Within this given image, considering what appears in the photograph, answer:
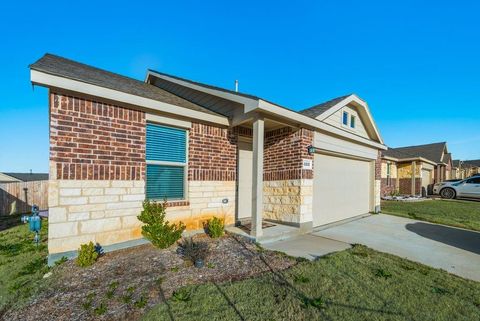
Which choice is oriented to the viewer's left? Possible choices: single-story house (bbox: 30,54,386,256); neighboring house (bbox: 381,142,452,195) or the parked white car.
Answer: the parked white car

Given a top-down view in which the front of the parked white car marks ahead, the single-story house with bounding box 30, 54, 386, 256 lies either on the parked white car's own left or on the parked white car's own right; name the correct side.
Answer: on the parked white car's own left

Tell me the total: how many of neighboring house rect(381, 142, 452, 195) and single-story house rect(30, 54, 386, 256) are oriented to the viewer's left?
0

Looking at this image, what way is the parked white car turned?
to the viewer's left

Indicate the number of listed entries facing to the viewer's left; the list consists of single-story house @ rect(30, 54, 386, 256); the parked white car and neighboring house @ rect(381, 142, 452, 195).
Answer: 1

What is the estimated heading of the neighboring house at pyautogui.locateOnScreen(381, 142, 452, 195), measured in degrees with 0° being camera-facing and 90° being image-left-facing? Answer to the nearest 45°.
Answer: approximately 315°

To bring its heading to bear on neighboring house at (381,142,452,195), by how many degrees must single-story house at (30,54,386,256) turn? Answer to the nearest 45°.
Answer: approximately 90° to its left

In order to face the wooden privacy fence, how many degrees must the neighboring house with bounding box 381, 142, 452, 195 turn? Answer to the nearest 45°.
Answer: approximately 90° to its right

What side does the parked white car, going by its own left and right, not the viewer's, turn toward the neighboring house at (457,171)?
right
